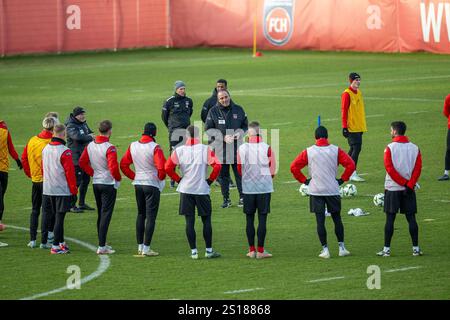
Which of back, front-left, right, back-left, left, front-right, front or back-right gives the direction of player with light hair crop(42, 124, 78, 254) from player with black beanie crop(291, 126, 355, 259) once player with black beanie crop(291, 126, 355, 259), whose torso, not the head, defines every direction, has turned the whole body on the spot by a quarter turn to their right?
back

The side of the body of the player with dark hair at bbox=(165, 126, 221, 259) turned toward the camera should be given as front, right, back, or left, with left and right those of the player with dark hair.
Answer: back

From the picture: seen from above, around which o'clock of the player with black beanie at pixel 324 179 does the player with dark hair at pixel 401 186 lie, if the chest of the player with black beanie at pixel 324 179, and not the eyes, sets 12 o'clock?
the player with dark hair at pixel 401 186 is roughly at 3 o'clock from the player with black beanie at pixel 324 179.

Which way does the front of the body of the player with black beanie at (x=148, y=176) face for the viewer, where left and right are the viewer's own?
facing away from the viewer and to the right of the viewer

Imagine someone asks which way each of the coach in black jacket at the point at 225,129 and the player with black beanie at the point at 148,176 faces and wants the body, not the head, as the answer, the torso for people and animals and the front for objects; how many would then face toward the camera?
1

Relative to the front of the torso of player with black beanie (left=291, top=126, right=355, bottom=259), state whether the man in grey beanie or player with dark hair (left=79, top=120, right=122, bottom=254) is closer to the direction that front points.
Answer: the man in grey beanie

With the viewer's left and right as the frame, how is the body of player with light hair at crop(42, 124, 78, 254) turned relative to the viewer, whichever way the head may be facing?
facing away from the viewer and to the right of the viewer

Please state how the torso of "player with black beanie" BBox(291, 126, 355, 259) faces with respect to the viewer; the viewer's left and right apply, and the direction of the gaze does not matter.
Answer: facing away from the viewer

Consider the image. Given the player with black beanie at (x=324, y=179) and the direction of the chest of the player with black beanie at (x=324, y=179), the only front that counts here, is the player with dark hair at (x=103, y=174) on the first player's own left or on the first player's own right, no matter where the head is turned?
on the first player's own left

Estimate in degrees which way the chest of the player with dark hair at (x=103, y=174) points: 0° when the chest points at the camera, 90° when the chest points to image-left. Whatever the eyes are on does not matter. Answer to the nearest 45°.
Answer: approximately 225°

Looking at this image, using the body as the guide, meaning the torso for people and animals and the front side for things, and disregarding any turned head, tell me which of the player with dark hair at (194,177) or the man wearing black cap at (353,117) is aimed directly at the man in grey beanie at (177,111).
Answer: the player with dark hair

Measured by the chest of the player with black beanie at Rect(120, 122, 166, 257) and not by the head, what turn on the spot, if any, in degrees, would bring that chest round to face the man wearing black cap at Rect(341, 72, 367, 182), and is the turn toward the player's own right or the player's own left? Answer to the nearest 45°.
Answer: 0° — they already face them

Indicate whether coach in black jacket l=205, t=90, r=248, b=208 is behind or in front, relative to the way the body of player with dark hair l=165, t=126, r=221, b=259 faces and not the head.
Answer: in front
